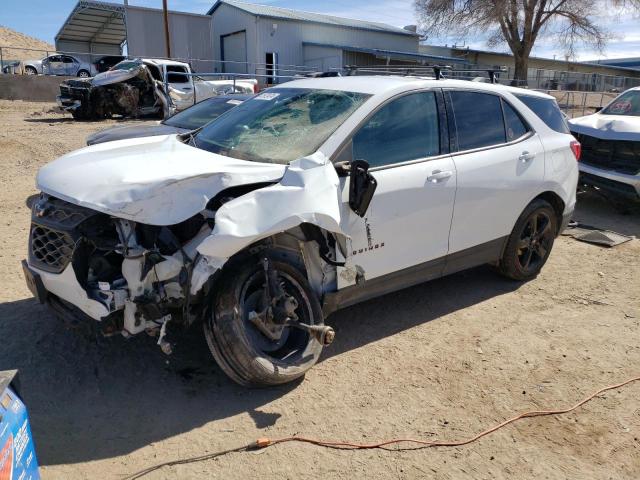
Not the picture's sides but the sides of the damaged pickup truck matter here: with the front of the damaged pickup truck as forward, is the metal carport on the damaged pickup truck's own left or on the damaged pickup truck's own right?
on the damaged pickup truck's own right

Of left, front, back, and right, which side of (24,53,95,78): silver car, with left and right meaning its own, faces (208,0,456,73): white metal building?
back

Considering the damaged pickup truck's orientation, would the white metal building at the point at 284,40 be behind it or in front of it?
behind

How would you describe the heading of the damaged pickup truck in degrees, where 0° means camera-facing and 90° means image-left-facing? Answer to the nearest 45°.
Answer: approximately 45°

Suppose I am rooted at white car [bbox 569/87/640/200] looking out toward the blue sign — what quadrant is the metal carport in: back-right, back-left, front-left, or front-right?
back-right

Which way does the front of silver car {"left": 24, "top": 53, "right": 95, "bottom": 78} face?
to the viewer's left

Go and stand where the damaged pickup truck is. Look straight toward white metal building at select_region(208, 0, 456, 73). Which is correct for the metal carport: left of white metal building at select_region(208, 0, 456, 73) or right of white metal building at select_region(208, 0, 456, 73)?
left

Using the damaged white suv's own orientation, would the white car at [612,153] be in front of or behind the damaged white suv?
behind

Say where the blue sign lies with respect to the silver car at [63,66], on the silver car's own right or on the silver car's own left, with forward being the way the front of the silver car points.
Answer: on the silver car's own left

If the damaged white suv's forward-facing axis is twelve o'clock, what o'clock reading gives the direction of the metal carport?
The metal carport is roughly at 4 o'clock from the damaged white suv.

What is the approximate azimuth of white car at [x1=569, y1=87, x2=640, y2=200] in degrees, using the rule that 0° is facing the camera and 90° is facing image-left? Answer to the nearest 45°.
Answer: approximately 45°
